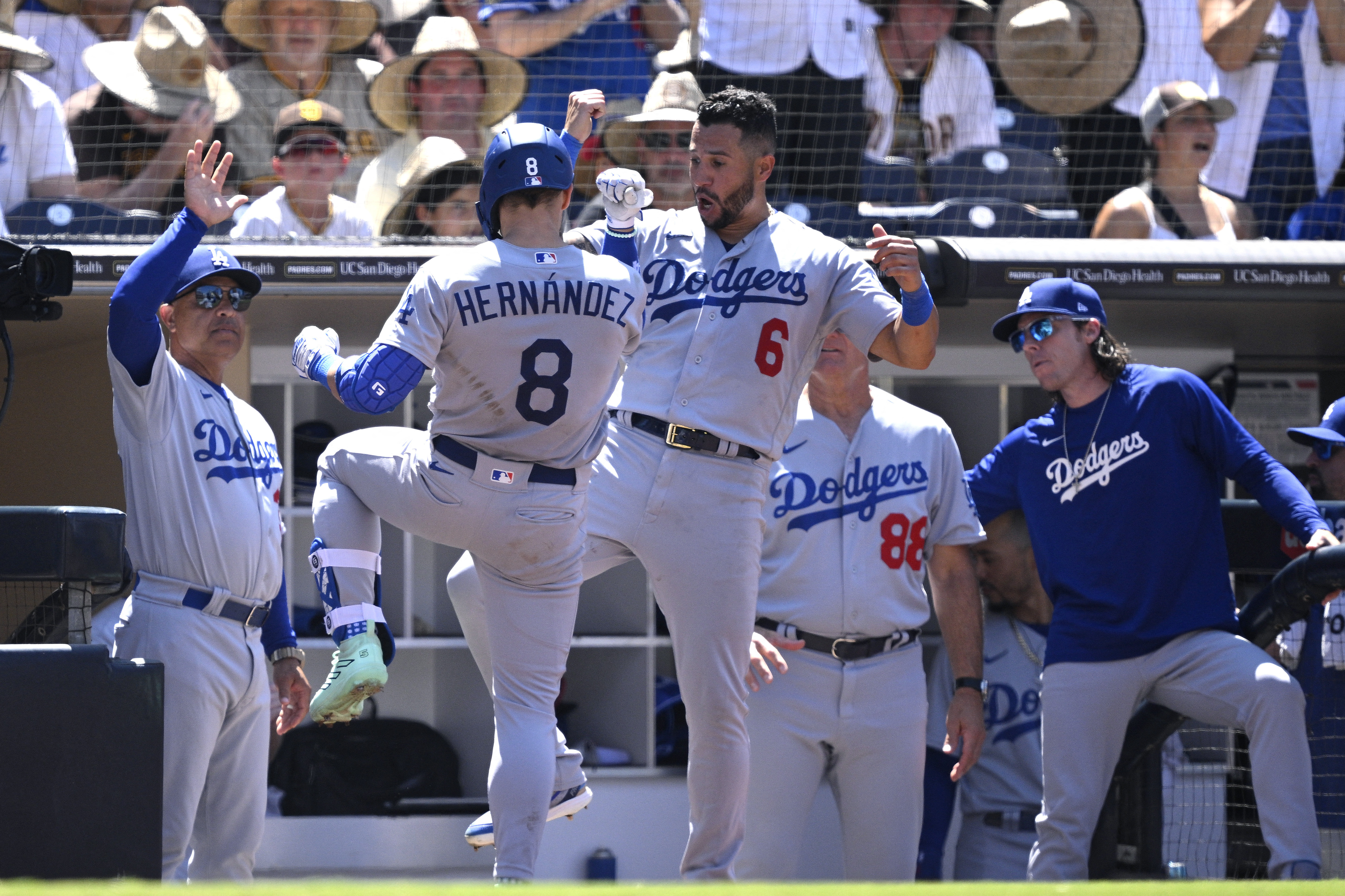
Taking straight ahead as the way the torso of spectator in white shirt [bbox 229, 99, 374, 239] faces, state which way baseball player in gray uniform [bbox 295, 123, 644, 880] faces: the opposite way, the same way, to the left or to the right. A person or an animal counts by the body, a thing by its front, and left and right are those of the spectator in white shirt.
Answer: the opposite way

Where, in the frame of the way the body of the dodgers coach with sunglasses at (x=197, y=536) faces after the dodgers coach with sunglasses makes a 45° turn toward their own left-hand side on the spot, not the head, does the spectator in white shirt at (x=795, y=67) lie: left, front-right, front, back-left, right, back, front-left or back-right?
front-left

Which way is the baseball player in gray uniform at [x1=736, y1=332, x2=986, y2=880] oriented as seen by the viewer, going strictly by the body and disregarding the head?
toward the camera

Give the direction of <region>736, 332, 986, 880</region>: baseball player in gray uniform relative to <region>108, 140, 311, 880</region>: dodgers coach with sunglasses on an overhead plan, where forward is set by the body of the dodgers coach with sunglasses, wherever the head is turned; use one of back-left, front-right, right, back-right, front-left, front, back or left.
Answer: front-left

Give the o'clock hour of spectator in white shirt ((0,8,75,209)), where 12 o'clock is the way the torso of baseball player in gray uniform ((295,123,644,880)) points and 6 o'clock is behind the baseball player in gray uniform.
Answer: The spectator in white shirt is roughly at 11 o'clock from the baseball player in gray uniform.

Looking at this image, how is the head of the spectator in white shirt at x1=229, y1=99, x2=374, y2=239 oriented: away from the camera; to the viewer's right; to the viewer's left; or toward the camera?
toward the camera

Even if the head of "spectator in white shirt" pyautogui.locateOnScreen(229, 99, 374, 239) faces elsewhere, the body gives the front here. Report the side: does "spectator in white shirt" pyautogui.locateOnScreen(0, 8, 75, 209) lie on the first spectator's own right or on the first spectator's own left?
on the first spectator's own right

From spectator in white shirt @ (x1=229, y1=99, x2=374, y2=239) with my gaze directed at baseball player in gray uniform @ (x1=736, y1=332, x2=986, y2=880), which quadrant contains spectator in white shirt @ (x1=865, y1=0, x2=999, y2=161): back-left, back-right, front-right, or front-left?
front-left

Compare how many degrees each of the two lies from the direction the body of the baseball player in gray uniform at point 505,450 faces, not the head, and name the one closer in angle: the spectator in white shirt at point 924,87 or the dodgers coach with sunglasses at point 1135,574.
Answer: the spectator in white shirt

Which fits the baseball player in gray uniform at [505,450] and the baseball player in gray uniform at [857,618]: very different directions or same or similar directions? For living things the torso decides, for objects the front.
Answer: very different directions

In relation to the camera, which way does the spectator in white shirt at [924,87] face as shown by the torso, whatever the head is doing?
toward the camera

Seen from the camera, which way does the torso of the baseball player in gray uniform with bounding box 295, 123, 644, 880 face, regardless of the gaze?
away from the camera

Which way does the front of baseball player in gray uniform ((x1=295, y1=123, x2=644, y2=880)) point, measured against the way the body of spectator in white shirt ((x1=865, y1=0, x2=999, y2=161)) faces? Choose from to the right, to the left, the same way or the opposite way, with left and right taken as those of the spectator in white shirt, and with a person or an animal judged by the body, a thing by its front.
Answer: the opposite way

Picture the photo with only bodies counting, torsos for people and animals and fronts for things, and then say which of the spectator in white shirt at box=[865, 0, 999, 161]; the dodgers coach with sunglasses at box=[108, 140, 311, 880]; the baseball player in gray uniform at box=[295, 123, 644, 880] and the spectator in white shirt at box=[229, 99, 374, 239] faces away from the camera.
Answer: the baseball player in gray uniform

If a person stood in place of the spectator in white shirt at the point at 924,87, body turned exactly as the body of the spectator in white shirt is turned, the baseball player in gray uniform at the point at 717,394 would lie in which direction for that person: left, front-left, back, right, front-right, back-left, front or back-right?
front

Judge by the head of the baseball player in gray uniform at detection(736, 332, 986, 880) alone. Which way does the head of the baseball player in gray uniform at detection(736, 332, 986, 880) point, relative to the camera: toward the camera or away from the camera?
toward the camera

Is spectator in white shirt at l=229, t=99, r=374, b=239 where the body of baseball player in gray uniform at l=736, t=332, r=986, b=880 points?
no
